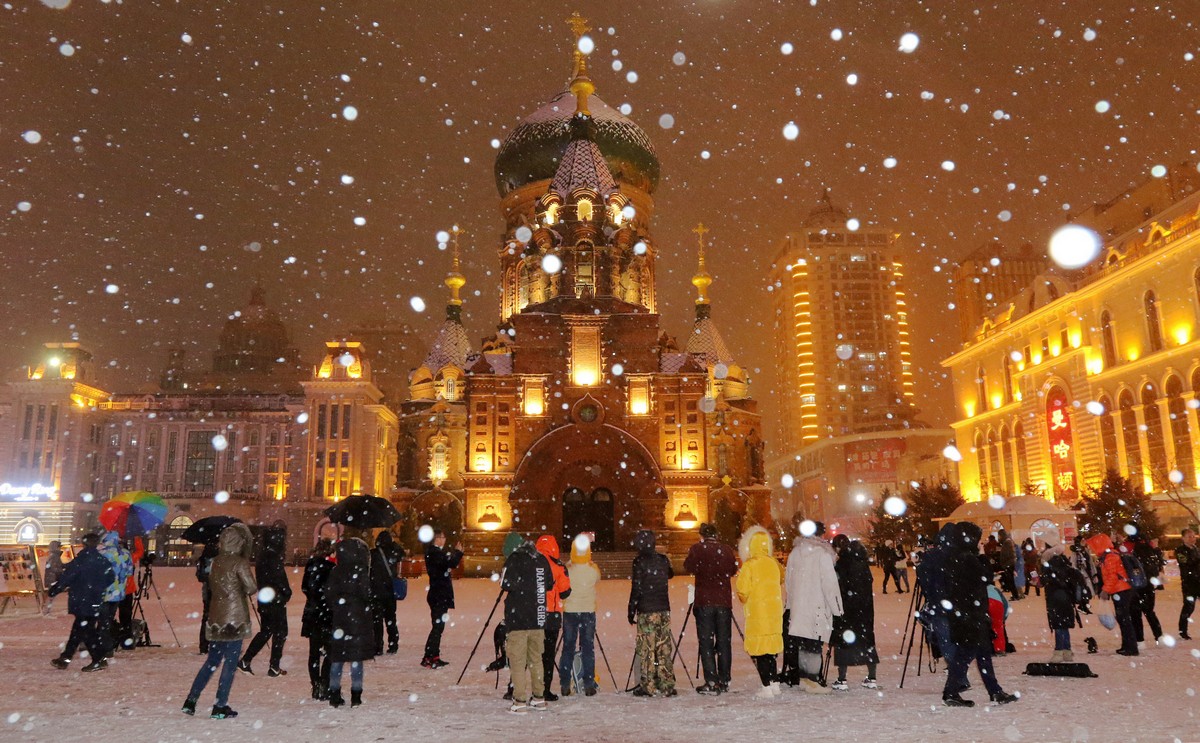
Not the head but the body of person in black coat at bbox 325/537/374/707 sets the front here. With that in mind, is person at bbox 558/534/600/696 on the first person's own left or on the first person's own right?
on the first person's own right

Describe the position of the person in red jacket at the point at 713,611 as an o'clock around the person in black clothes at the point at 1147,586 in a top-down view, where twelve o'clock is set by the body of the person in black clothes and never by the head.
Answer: The person in red jacket is roughly at 10 o'clock from the person in black clothes.

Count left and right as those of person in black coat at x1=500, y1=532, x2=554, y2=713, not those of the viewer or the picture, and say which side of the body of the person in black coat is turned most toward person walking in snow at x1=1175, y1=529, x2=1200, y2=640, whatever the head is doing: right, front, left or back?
right

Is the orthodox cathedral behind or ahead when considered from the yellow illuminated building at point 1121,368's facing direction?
ahead

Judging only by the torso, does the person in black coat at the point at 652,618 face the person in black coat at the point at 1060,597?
no

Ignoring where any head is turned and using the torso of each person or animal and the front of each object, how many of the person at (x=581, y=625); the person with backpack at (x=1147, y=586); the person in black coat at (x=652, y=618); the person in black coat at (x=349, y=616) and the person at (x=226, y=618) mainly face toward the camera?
0

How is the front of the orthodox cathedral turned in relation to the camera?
facing the viewer

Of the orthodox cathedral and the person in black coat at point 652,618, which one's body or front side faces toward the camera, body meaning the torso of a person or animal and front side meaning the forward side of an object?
the orthodox cathedral

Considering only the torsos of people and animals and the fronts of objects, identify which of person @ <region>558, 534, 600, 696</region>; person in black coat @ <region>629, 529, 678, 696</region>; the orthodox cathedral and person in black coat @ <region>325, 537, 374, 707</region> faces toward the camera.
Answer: the orthodox cathedral

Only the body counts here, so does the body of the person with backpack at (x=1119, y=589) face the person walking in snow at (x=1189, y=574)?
no

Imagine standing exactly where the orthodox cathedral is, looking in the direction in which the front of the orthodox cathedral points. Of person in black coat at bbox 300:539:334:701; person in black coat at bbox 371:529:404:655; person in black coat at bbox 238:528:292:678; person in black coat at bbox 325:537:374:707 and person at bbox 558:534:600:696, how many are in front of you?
5

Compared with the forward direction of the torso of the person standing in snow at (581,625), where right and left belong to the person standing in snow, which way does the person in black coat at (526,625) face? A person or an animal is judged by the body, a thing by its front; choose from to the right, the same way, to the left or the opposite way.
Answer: the same way

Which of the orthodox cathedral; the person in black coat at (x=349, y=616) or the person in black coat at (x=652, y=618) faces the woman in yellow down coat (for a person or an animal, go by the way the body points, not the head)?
the orthodox cathedral

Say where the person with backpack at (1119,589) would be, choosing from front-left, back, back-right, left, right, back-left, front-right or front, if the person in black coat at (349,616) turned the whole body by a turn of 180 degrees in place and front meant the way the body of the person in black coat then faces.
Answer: left

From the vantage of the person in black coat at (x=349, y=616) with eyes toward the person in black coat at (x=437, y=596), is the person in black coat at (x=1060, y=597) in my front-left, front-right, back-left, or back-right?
front-right

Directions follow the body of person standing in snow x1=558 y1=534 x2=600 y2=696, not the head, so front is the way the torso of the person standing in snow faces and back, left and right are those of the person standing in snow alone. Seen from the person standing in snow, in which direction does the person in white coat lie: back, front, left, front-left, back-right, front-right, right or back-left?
right

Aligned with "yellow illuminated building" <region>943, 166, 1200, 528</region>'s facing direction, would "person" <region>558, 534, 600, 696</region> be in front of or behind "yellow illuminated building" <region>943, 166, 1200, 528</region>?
in front

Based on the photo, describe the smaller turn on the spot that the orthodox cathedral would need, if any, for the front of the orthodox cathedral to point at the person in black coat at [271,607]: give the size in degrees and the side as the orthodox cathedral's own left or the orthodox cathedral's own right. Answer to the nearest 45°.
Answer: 0° — it already faces them

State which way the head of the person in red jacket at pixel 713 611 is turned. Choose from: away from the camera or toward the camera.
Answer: away from the camera

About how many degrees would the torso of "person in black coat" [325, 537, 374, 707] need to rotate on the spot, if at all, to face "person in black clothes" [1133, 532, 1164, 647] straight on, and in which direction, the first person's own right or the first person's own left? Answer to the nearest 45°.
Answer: approximately 90° to the first person's own right

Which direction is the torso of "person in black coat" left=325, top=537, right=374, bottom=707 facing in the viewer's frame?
away from the camera

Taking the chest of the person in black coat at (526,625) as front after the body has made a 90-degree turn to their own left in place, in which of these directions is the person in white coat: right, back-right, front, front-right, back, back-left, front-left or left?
back

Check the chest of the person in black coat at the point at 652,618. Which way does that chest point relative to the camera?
away from the camera

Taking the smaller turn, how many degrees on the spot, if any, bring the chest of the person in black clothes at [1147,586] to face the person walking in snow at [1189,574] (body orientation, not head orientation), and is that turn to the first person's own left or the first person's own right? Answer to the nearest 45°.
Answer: approximately 135° to the first person's own right

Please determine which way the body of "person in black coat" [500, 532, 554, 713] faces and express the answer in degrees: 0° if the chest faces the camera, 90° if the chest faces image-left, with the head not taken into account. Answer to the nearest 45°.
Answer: approximately 180°
